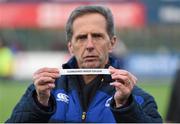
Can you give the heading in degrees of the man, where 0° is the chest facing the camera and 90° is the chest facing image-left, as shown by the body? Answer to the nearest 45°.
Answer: approximately 0°

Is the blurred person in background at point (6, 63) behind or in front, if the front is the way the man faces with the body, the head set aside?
behind
